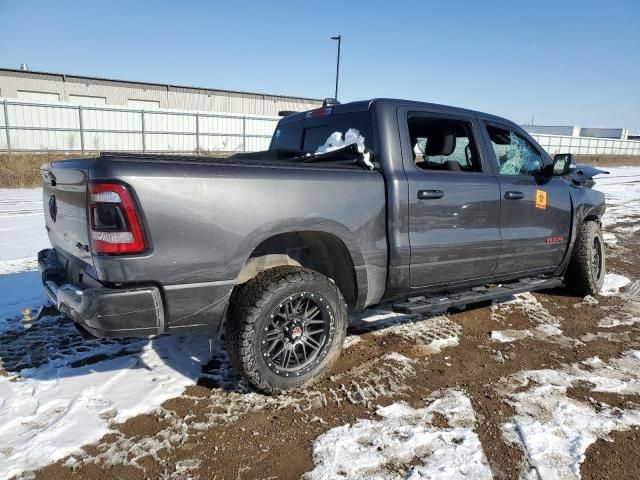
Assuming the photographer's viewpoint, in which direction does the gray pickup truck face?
facing away from the viewer and to the right of the viewer

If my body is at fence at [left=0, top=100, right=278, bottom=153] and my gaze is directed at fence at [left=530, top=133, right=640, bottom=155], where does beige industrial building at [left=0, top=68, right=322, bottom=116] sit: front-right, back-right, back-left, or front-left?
front-left

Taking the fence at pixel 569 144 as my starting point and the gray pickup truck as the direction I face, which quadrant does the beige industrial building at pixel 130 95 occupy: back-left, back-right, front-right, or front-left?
front-right

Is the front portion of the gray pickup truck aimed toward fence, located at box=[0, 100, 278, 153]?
no

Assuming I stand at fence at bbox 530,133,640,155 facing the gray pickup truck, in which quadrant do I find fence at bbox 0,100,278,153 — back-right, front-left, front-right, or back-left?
front-right

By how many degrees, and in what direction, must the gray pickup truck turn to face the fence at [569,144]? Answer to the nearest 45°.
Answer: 0° — it already faces it

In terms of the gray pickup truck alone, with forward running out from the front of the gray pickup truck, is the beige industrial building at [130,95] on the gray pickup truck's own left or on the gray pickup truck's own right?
on the gray pickup truck's own left

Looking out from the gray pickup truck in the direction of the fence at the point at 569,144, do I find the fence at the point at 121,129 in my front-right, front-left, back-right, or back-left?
front-left
